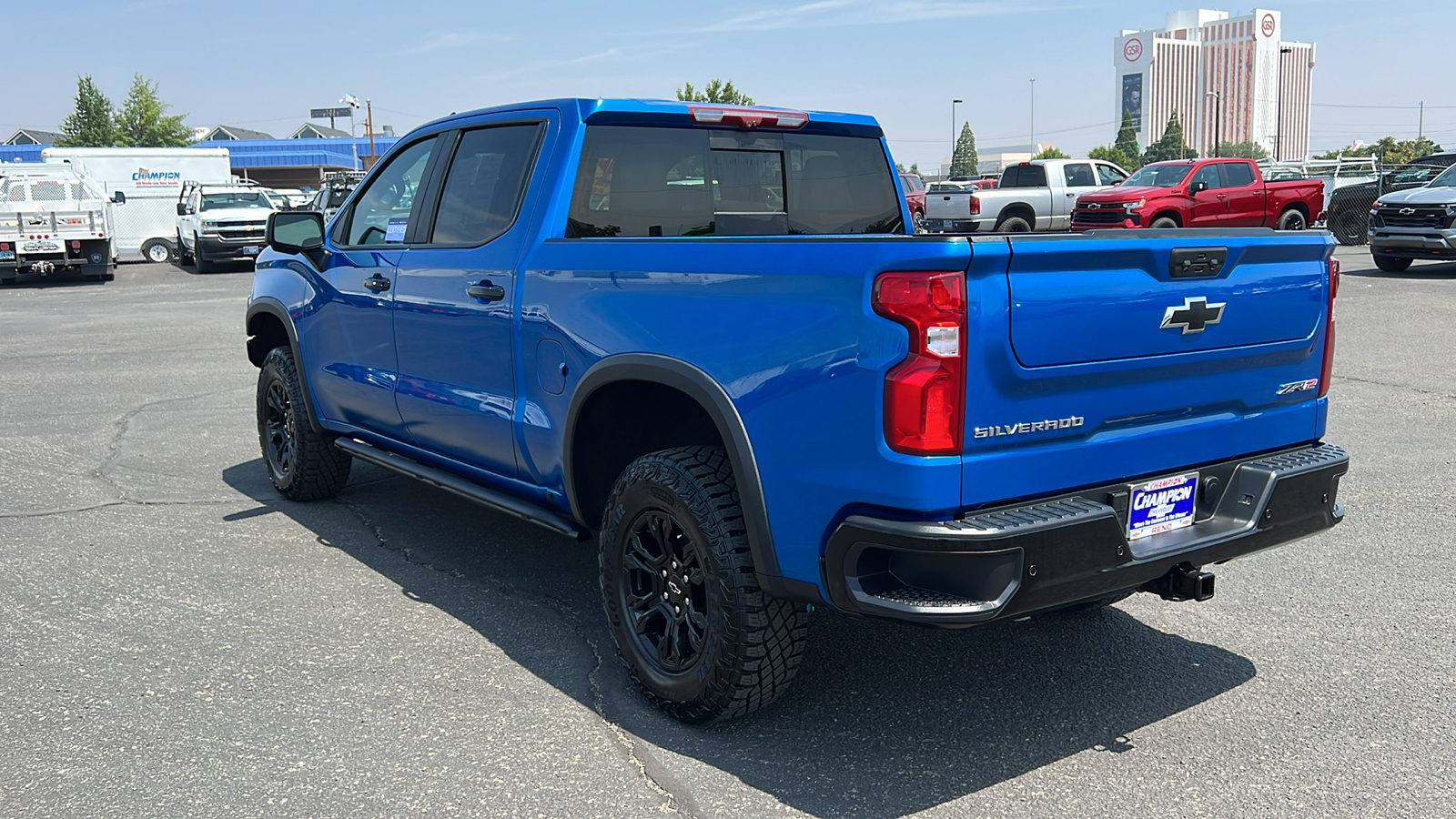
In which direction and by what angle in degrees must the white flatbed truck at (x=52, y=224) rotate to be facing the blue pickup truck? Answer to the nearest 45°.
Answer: approximately 180°

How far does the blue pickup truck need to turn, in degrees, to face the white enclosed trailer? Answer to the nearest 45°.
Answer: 0° — it already faces it

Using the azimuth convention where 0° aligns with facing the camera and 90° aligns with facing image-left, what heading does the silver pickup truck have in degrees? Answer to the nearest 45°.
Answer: approximately 225°

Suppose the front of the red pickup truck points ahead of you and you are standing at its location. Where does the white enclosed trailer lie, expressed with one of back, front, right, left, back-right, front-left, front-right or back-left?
front-right

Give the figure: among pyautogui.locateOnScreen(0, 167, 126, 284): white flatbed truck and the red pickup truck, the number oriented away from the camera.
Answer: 1

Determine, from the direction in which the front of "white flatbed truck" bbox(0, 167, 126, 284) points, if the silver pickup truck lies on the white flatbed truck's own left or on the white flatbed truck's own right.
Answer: on the white flatbed truck's own right

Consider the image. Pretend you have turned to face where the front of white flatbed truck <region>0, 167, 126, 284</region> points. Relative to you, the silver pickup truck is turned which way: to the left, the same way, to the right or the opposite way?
to the right

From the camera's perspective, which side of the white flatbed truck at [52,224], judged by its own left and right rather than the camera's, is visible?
back

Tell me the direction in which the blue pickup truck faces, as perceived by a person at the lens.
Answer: facing away from the viewer and to the left of the viewer

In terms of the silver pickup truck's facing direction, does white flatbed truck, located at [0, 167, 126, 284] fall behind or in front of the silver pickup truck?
behind

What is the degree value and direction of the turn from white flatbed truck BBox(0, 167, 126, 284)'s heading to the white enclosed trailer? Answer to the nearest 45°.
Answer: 0° — it already faces it

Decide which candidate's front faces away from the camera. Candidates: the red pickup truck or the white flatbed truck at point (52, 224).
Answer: the white flatbed truck

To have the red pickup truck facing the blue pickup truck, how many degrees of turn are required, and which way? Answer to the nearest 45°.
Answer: approximately 45° to its left

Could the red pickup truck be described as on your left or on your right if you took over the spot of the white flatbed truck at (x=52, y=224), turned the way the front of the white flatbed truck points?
on your right

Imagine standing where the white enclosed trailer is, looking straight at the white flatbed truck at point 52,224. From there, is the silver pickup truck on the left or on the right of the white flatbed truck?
left
